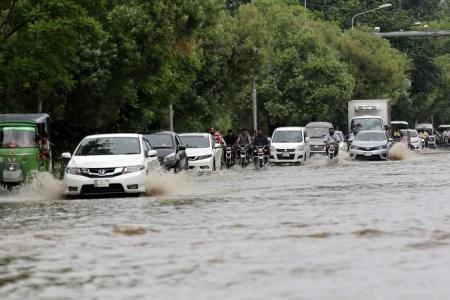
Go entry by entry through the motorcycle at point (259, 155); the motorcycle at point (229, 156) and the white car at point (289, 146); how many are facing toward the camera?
3

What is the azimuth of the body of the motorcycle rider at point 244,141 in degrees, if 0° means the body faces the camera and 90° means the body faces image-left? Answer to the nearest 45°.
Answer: approximately 0°

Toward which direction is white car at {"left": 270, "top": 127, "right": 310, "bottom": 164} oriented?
toward the camera

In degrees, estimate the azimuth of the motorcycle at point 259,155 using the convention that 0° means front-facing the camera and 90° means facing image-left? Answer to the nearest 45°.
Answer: approximately 0°

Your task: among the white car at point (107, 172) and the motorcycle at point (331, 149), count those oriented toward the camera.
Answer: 2

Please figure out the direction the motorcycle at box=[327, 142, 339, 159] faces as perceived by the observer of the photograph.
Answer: facing the viewer

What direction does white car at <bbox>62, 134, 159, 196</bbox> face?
toward the camera
